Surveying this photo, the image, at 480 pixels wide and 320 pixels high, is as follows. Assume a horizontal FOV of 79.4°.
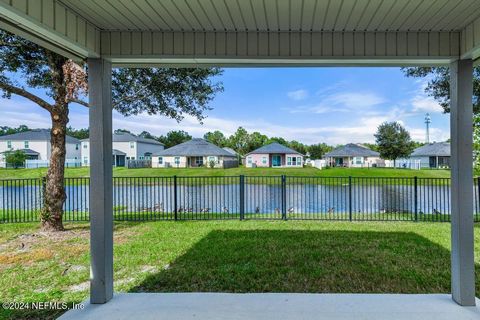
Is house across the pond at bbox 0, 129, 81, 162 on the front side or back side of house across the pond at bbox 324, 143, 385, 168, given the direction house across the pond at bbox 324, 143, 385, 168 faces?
on the back side
